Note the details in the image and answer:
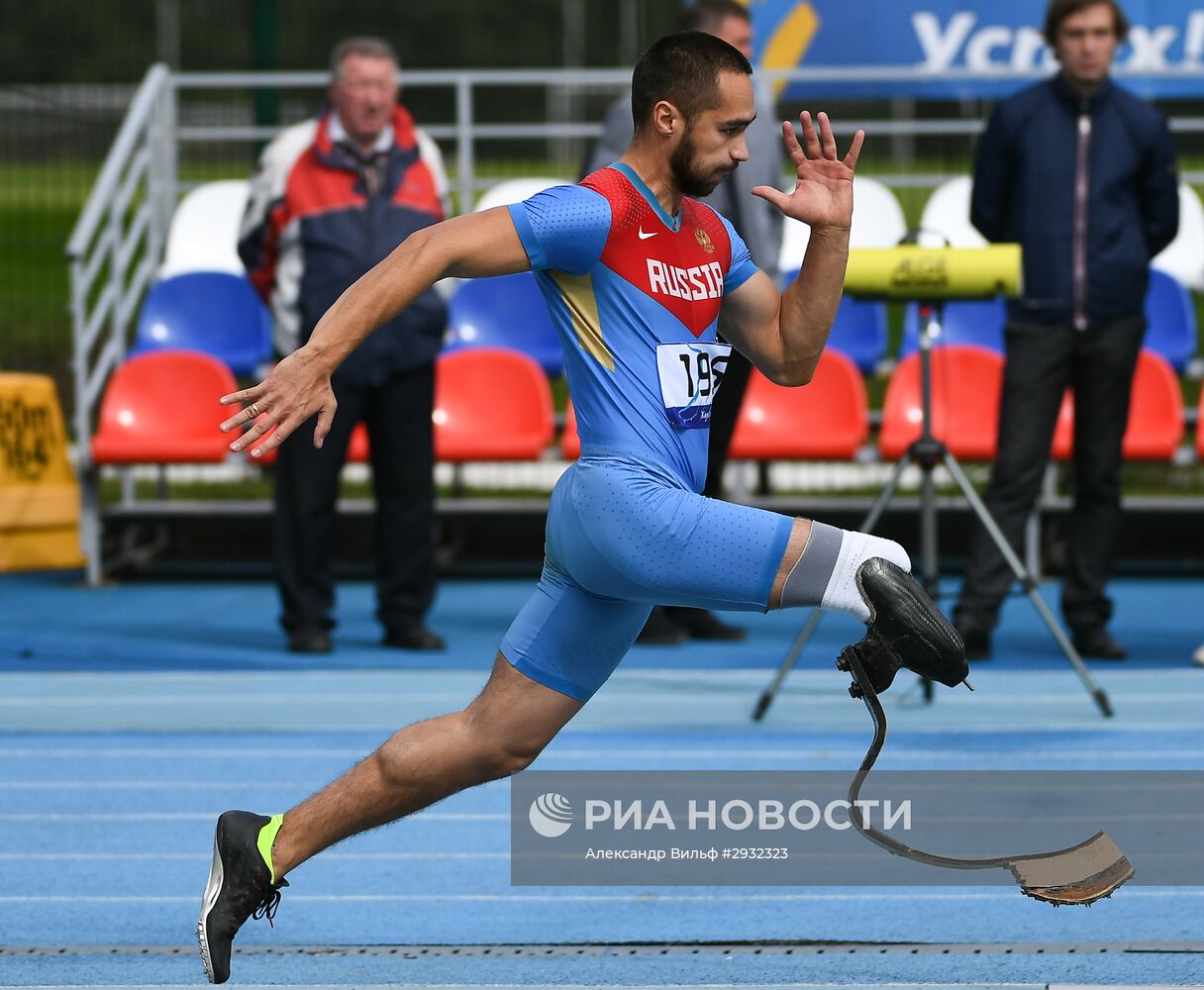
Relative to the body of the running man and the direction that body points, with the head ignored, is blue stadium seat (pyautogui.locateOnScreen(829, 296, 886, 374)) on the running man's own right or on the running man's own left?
on the running man's own left

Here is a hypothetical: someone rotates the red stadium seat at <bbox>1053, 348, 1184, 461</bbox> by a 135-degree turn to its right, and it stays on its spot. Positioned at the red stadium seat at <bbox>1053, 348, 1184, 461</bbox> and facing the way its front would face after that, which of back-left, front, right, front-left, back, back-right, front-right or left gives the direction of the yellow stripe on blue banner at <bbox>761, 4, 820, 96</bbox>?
front

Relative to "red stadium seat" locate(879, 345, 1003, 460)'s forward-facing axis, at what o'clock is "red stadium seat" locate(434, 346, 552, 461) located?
"red stadium seat" locate(434, 346, 552, 461) is roughly at 3 o'clock from "red stadium seat" locate(879, 345, 1003, 460).

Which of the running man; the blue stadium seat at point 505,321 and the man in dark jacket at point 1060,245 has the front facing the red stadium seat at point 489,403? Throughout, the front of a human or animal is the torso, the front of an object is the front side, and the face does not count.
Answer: the blue stadium seat

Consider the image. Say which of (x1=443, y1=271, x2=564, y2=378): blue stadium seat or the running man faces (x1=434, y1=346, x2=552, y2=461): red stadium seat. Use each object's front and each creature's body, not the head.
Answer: the blue stadium seat

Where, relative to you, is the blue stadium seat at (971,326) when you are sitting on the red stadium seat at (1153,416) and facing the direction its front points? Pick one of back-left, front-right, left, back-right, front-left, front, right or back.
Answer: back-right

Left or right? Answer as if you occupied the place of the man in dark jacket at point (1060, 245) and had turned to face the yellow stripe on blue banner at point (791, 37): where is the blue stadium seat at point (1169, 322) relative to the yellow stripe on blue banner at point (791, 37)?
right

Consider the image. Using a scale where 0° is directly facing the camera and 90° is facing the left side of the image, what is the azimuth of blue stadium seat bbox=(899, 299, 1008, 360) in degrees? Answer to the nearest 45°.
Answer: approximately 0°
